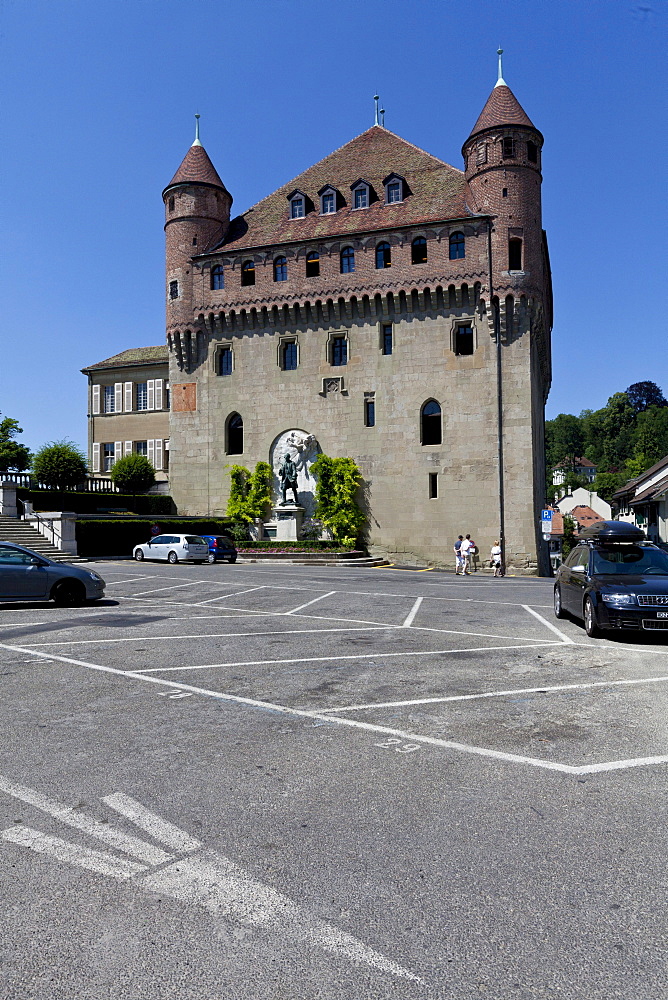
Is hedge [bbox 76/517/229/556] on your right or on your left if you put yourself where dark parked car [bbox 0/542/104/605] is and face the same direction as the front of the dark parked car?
on your left

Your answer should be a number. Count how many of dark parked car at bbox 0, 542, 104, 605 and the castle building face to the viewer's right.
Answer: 1

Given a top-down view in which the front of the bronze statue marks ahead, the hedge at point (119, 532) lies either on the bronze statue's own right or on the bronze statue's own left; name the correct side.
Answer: on the bronze statue's own right

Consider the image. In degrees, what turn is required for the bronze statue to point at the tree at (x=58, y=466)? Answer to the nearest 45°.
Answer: approximately 90° to its right

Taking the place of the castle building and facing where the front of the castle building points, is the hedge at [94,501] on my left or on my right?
on my right

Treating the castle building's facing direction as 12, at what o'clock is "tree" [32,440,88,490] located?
The tree is roughly at 3 o'clock from the castle building.

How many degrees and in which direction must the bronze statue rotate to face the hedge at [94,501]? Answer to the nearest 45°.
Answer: approximately 90° to its right

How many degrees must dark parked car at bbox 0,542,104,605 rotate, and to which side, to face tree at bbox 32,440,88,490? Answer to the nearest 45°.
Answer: approximately 90° to its left

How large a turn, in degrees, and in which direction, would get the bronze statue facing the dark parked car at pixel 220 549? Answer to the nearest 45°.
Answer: approximately 45° to its right

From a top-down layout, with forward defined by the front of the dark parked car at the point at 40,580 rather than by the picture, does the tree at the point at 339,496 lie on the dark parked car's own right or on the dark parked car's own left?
on the dark parked car's own left

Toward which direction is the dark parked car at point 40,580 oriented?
to the viewer's right

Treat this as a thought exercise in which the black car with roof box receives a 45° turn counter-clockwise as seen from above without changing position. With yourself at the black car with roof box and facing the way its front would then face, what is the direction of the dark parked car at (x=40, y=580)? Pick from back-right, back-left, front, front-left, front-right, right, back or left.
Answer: back
